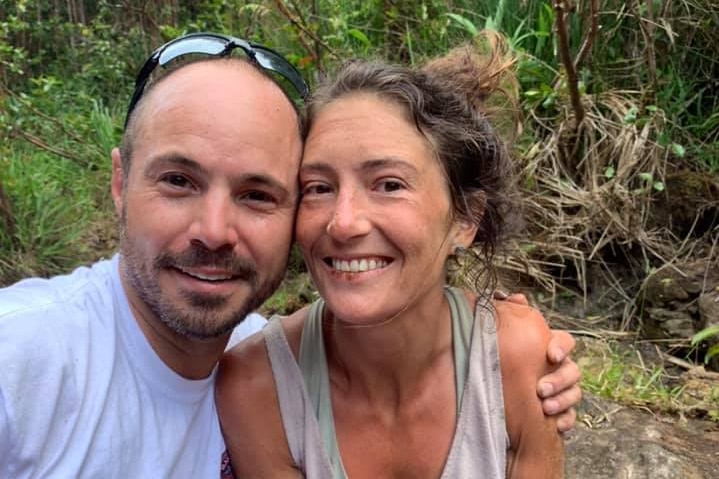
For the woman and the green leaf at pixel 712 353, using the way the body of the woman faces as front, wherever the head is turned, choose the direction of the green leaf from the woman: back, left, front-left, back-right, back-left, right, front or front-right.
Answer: back-left

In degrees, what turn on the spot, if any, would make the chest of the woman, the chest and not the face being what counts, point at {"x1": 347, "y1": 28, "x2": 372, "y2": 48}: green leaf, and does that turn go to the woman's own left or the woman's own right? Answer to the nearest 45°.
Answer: approximately 180°

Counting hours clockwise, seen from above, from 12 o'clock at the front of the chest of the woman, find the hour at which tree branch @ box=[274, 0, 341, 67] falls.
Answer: The tree branch is roughly at 6 o'clock from the woman.

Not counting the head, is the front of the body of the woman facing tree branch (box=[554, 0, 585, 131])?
no

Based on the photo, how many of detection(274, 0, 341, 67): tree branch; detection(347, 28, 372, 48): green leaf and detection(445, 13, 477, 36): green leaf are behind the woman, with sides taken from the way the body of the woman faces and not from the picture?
3

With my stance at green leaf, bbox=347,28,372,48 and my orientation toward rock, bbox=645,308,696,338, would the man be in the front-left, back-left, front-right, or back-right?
front-right

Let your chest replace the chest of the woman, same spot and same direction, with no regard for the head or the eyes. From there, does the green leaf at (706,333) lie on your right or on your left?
on your left

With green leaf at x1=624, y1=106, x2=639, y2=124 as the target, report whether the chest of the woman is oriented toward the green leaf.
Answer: no

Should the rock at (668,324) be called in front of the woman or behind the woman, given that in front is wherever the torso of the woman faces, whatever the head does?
behind

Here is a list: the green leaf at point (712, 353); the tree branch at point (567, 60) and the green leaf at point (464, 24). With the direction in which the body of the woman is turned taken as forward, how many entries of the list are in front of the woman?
0

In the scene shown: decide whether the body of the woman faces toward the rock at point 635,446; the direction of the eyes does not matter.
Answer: no

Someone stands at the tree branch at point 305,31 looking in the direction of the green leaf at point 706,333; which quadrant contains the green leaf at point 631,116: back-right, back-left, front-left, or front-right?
front-left

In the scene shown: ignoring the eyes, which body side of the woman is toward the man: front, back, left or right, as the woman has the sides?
right

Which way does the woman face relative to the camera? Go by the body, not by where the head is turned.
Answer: toward the camera

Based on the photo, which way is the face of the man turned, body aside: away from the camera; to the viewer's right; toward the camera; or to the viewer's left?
toward the camera
